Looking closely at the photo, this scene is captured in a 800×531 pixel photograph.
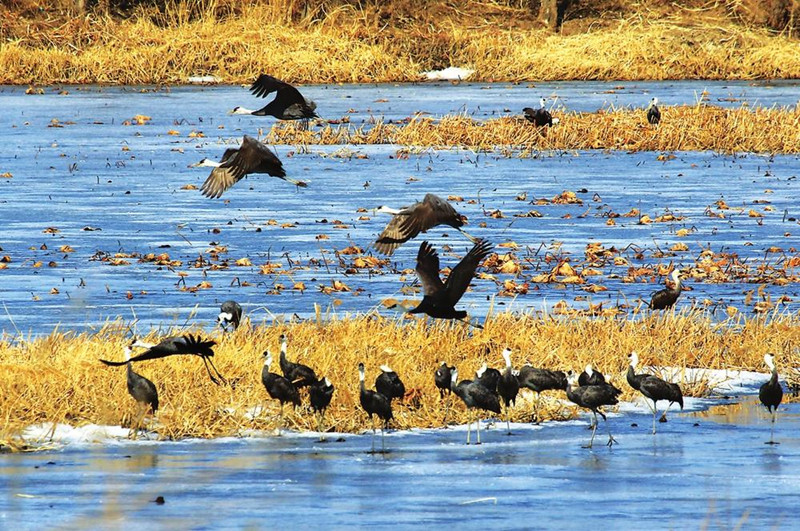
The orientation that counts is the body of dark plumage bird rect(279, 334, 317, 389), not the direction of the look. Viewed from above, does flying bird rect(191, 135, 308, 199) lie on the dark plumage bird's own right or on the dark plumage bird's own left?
on the dark plumage bird's own right

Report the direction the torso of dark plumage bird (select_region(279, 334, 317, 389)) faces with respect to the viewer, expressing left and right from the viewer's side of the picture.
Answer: facing to the left of the viewer

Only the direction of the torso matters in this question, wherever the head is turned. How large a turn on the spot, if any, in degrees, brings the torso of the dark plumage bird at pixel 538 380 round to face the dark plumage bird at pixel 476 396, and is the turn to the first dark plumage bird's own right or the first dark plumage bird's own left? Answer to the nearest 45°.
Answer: approximately 45° to the first dark plumage bird's own left

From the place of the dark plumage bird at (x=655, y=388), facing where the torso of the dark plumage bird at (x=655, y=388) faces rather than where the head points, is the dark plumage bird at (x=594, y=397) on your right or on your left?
on your left

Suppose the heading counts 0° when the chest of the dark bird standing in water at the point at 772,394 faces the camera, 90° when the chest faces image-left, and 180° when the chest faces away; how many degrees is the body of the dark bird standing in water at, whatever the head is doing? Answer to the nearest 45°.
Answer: approximately 0°

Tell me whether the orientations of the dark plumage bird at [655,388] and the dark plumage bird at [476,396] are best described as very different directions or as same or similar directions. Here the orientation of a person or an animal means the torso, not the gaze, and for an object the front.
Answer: same or similar directions

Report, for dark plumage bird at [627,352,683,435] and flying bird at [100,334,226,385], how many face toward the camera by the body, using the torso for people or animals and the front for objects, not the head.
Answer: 0

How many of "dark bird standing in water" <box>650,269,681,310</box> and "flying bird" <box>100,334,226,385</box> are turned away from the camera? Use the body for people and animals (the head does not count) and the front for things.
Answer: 0

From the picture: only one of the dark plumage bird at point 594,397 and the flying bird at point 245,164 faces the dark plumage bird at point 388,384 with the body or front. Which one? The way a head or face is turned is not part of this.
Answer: the dark plumage bird at point 594,397

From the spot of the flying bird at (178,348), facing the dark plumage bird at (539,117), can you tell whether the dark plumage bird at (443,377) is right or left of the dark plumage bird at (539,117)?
right

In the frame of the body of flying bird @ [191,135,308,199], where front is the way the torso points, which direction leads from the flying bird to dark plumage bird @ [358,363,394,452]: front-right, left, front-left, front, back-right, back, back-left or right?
left

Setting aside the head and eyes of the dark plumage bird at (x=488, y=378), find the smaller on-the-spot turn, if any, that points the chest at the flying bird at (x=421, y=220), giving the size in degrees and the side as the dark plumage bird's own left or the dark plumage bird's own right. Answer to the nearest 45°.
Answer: approximately 90° to the dark plumage bird's own right

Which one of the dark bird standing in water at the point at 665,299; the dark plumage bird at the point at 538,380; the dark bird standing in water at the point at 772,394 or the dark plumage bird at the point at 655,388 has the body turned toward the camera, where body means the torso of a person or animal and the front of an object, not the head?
the dark bird standing in water at the point at 772,394

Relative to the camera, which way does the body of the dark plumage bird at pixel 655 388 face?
to the viewer's left

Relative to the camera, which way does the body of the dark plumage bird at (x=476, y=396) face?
to the viewer's left

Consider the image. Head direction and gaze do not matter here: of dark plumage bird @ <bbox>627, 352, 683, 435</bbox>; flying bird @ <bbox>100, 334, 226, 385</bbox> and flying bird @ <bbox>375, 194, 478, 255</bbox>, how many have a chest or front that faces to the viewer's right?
0

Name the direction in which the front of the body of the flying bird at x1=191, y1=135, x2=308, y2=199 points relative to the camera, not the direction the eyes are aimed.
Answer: to the viewer's left

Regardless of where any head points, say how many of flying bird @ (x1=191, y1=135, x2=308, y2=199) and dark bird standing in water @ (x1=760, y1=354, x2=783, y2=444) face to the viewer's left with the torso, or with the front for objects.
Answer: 1

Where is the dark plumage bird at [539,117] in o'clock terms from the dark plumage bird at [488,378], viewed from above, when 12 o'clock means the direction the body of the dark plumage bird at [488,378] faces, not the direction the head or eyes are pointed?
the dark plumage bird at [539,117] is roughly at 3 o'clock from the dark plumage bird at [488,378].
